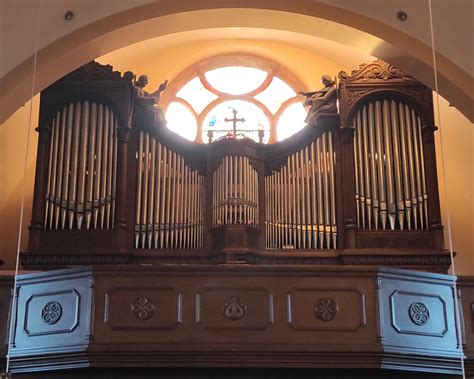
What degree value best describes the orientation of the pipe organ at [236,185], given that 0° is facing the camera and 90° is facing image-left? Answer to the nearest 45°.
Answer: approximately 0°
